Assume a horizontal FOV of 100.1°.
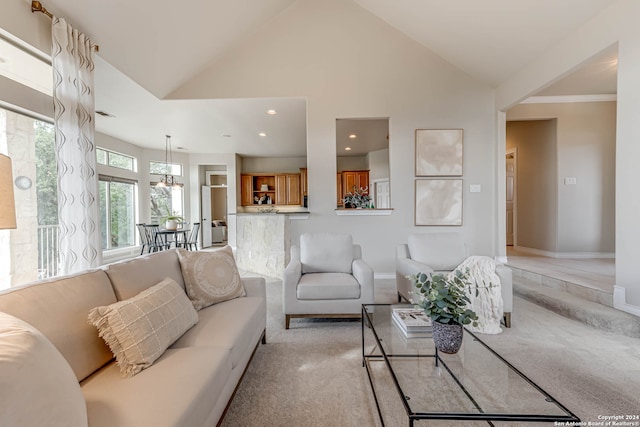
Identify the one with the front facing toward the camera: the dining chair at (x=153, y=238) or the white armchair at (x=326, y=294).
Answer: the white armchair

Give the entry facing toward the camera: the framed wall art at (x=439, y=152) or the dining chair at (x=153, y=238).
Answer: the framed wall art

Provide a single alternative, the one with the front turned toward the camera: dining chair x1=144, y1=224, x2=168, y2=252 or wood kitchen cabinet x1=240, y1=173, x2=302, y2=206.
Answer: the wood kitchen cabinet

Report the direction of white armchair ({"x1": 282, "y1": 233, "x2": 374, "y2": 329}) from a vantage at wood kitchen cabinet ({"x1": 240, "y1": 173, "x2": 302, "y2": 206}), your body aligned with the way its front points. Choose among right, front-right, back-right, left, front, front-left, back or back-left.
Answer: front

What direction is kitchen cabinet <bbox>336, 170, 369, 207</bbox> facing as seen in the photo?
toward the camera

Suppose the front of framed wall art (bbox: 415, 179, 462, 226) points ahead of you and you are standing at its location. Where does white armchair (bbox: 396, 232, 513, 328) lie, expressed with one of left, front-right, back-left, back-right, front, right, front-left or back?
front

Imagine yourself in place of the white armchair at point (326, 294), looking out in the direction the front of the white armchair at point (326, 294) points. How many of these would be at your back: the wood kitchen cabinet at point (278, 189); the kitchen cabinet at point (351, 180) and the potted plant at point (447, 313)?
2

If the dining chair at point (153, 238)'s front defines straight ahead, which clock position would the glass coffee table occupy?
The glass coffee table is roughly at 4 o'clock from the dining chair.

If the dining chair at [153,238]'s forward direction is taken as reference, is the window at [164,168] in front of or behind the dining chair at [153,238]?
in front

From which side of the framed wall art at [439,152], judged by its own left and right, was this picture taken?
front

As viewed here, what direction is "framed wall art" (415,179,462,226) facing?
toward the camera

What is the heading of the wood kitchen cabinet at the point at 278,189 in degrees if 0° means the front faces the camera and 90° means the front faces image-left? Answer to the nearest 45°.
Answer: approximately 0°

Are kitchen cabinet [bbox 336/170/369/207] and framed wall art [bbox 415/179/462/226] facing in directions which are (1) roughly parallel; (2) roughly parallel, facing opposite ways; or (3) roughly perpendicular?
roughly parallel

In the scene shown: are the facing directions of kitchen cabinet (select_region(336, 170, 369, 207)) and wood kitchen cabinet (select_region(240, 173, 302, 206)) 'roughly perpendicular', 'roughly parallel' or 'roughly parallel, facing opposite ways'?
roughly parallel

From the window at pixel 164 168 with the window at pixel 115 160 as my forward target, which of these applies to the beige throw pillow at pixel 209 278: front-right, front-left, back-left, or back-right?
front-left

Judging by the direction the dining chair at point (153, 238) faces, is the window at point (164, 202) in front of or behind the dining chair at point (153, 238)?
in front

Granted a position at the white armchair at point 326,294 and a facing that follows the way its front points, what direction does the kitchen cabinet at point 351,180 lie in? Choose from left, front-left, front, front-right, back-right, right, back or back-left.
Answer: back

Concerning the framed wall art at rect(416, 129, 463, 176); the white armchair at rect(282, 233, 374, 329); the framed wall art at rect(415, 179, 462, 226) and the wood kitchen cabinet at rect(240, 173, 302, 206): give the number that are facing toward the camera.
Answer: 4

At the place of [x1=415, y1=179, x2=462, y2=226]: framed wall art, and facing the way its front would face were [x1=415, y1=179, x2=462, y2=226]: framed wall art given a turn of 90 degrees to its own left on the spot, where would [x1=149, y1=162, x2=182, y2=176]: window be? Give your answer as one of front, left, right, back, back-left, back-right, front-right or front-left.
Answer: back

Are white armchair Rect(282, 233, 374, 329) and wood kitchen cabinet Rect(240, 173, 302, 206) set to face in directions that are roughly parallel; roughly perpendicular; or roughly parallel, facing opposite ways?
roughly parallel

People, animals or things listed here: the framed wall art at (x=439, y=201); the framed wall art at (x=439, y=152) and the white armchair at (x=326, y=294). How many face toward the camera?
3
